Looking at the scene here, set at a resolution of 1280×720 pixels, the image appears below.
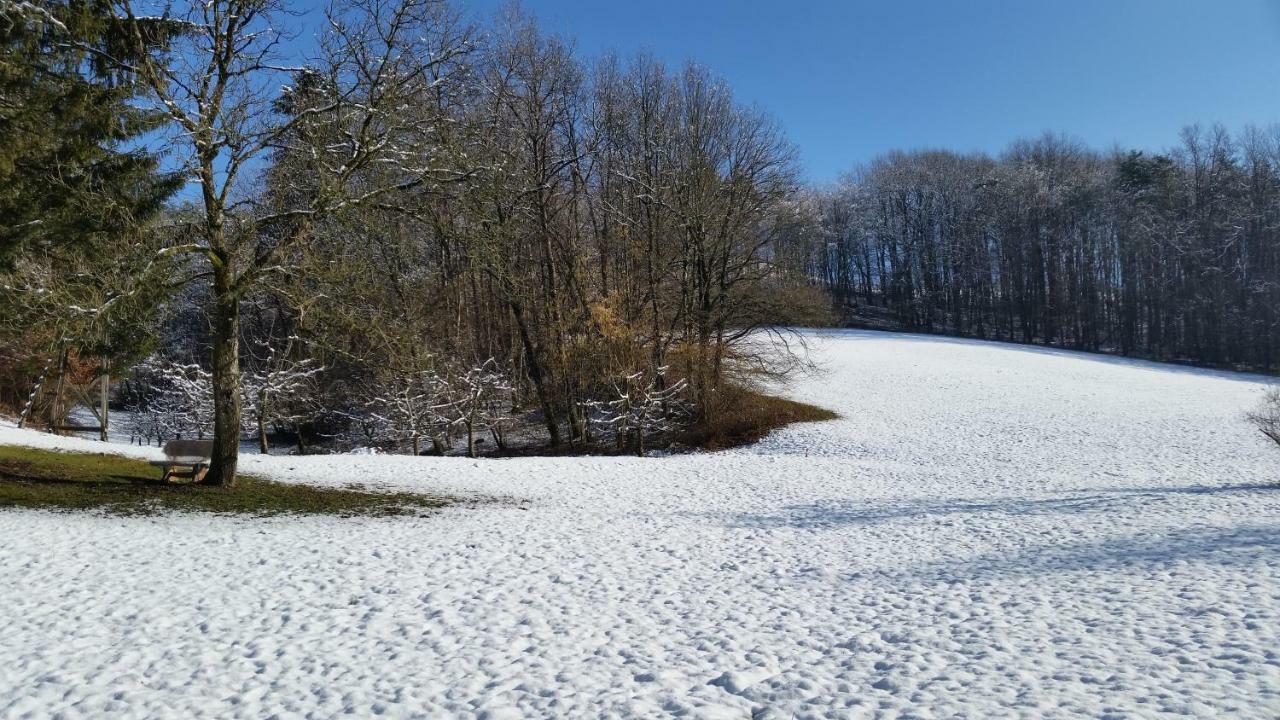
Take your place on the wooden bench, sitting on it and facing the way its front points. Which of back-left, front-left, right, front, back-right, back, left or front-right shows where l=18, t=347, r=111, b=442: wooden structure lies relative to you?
back-right
